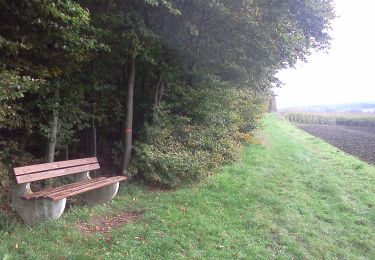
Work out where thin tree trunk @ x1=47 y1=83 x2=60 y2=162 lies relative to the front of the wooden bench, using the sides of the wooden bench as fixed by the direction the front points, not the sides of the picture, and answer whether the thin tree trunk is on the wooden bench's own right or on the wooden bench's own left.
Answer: on the wooden bench's own left

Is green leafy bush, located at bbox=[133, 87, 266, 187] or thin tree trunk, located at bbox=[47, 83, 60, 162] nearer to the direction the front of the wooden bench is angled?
the green leafy bush

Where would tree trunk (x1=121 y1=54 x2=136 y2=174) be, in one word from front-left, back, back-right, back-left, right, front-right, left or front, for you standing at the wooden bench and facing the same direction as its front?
left

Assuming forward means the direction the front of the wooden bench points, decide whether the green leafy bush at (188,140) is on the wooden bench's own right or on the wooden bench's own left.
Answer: on the wooden bench's own left

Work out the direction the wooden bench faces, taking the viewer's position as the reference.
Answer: facing the viewer and to the right of the viewer
